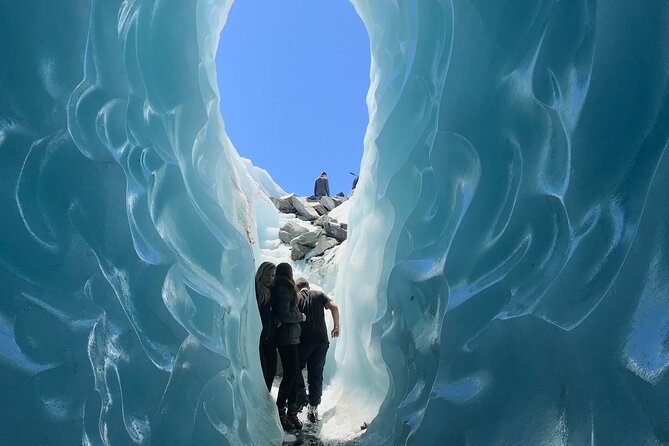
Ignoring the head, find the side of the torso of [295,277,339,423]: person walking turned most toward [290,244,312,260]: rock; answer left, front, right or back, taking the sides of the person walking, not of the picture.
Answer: front

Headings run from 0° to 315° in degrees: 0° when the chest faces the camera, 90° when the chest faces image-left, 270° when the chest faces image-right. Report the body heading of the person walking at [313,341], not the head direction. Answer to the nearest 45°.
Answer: approximately 180°

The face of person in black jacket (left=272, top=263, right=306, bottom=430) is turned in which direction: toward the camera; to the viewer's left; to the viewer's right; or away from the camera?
away from the camera
